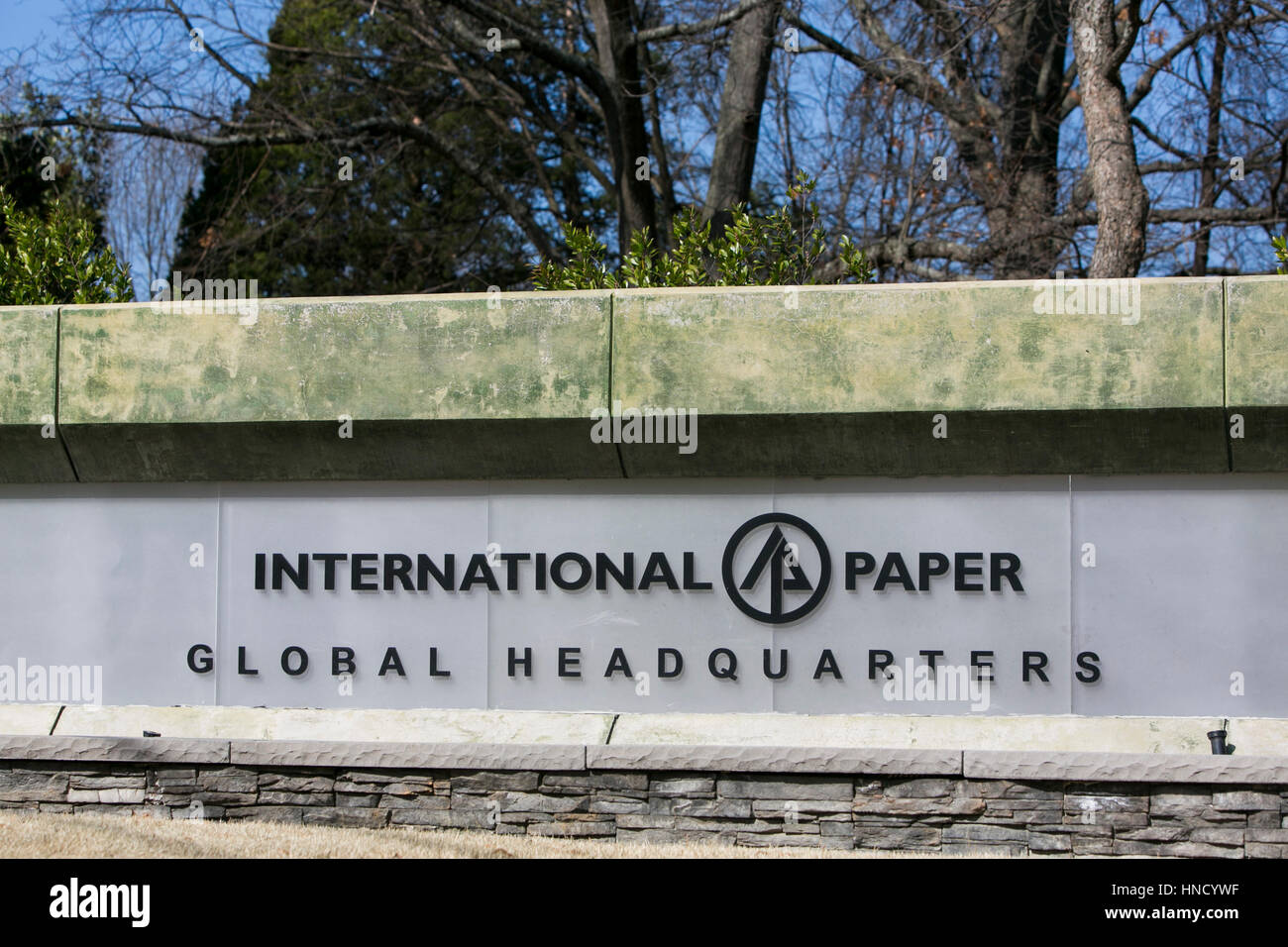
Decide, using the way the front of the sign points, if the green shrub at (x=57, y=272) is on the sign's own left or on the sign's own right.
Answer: on the sign's own right

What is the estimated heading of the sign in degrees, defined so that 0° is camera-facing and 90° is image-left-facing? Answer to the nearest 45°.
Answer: approximately 0°

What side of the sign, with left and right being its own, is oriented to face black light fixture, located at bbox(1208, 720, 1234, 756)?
left
